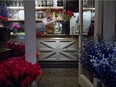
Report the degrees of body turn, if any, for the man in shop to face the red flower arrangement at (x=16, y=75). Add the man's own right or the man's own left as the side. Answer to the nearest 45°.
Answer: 0° — they already face it

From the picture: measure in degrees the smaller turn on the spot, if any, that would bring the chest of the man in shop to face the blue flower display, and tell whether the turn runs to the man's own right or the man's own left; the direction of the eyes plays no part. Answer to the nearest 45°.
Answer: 0° — they already face it

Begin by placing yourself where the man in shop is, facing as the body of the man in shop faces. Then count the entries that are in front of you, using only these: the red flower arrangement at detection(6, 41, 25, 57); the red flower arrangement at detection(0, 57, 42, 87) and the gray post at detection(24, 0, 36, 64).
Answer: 3

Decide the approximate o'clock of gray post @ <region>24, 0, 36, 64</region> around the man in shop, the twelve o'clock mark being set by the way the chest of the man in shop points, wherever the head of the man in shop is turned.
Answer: The gray post is roughly at 12 o'clock from the man in shop.

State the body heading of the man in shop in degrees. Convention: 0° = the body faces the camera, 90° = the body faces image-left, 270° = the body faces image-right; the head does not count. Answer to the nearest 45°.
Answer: approximately 0°
